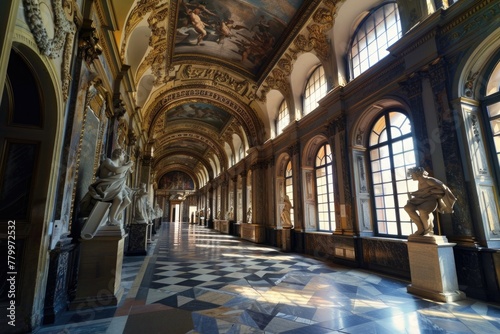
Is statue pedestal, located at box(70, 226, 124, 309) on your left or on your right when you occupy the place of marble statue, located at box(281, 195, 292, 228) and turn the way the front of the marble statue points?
on your left

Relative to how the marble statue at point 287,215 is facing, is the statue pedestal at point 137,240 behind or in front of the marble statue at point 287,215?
in front

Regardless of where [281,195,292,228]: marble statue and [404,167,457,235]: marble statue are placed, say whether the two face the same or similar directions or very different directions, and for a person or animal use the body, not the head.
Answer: same or similar directions

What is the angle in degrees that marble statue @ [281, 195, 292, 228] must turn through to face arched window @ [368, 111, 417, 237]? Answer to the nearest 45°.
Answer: approximately 135° to its left

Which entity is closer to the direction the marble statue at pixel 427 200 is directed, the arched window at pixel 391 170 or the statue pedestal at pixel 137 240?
the statue pedestal

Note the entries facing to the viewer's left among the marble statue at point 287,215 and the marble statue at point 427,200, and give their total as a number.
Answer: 2

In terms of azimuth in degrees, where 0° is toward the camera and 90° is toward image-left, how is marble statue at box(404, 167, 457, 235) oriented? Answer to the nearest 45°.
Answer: approximately 90°

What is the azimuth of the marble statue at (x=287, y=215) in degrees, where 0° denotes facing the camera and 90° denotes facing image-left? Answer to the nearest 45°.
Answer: approximately 90°

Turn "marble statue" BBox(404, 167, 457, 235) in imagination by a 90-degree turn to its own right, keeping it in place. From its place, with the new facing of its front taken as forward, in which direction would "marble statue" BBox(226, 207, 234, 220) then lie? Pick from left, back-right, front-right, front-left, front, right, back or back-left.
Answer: front-left

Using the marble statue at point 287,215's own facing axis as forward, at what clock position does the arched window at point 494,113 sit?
The arched window is roughly at 8 o'clock from the marble statue.

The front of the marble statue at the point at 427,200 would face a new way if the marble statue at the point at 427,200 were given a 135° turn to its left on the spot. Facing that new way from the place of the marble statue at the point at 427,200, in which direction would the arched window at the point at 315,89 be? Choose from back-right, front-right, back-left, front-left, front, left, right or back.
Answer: back

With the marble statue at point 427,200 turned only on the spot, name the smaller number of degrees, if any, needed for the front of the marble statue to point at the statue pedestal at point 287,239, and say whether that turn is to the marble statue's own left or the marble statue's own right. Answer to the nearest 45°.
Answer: approximately 45° to the marble statue's own right

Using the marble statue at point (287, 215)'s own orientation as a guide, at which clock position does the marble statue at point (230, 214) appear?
the marble statue at point (230, 214) is roughly at 2 o'clock from the marble statue at point (287, 215).

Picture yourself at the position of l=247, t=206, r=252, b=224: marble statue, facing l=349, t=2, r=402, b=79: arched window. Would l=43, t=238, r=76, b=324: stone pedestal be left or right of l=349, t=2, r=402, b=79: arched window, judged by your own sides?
right
